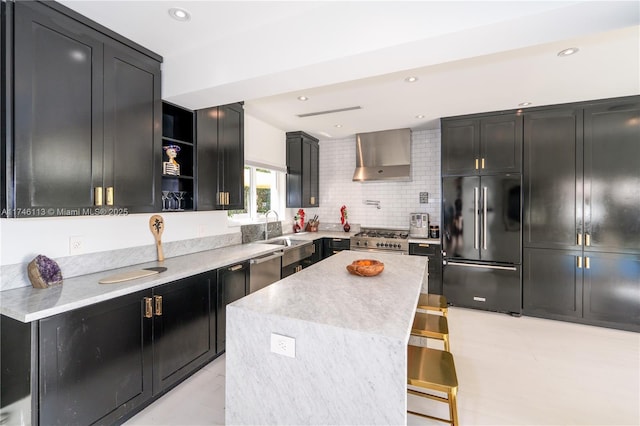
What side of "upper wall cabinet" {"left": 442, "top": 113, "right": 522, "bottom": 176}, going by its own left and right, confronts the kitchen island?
front

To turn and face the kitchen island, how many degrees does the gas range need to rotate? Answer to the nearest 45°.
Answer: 0° — it already faces it

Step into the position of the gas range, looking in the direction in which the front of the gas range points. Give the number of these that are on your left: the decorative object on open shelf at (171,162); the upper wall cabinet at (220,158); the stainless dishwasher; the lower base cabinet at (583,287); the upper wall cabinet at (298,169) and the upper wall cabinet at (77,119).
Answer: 1

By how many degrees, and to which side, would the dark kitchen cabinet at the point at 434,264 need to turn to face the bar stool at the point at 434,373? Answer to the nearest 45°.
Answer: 0° — it already faces it

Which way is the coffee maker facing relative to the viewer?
toward the camera

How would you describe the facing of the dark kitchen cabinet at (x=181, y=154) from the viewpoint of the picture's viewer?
facing the viewer and to the right of the viewer

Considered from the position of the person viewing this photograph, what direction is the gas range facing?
facing the viewer

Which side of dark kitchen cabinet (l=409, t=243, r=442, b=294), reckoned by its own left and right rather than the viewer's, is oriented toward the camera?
front

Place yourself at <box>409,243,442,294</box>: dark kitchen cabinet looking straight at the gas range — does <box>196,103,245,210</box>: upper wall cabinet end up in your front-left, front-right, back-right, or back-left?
front-left

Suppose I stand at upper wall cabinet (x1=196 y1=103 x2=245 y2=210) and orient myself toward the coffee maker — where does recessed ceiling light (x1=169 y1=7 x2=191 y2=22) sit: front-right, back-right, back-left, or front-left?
back-right

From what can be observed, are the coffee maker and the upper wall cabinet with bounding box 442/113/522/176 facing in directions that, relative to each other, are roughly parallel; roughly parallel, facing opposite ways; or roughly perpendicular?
roughly parallel

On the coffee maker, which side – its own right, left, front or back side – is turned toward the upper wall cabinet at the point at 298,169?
right

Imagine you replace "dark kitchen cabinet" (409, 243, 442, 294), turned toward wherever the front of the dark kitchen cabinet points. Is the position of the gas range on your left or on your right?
on your right

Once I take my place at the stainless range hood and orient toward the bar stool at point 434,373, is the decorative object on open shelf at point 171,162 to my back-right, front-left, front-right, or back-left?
front-right

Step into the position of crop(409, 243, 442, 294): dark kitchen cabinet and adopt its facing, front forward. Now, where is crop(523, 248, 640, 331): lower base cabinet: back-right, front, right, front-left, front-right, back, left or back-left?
left

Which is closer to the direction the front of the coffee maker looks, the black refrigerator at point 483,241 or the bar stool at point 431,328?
the bar stool

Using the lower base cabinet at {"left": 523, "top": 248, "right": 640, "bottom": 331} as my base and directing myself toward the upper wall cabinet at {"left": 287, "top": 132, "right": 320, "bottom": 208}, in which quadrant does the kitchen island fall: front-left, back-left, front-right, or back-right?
front-left

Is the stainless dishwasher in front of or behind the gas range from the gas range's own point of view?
in front

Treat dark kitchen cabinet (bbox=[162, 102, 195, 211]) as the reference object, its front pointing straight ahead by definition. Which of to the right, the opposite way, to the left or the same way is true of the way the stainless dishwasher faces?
the same way

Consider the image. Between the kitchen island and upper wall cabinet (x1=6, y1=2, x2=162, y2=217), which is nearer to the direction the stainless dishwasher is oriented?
the kitchen island

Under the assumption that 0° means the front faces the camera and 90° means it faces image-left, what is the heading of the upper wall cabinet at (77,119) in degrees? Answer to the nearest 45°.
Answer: approximately 315°
